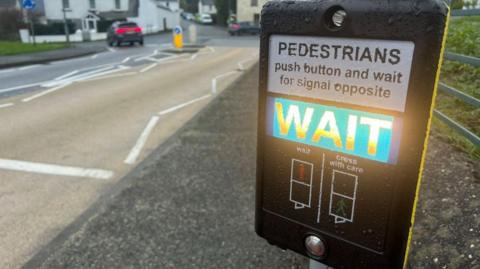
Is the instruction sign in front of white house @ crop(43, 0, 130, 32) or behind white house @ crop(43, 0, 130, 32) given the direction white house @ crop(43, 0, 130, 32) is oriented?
in front

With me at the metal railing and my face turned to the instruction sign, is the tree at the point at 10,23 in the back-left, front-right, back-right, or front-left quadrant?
back-right

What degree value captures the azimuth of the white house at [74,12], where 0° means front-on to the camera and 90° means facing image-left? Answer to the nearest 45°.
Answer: approximately 0°
